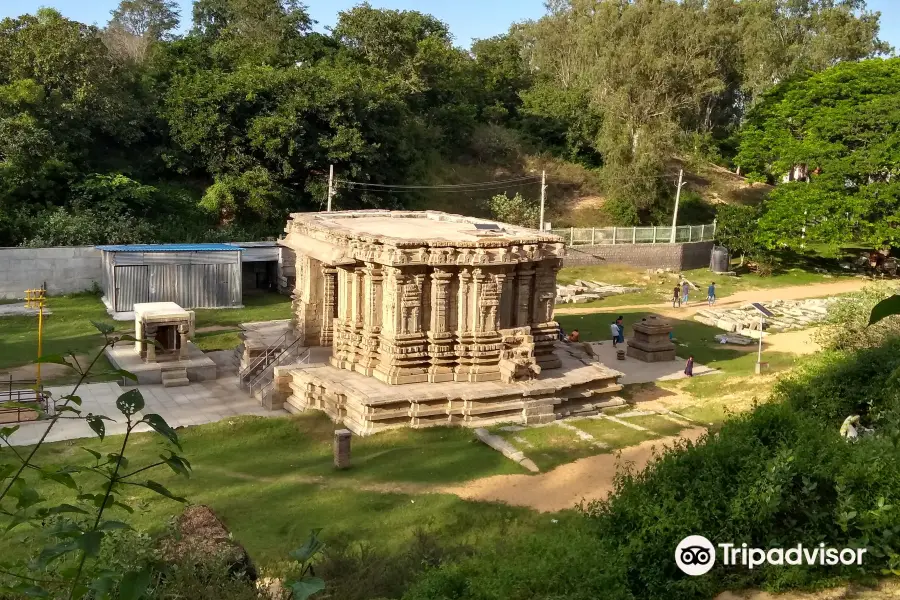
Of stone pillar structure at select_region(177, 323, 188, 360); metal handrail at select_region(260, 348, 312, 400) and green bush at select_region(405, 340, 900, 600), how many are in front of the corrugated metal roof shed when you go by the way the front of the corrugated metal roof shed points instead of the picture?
3

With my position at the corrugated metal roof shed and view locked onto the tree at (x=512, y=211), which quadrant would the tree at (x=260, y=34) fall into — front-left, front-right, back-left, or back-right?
front-left

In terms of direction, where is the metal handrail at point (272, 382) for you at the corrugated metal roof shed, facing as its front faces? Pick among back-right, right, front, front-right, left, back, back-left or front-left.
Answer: front

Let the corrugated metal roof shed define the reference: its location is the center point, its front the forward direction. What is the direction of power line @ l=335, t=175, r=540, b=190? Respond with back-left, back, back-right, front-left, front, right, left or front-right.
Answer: back-left

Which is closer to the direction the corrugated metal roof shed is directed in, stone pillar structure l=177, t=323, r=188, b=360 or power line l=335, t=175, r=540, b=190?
the stone pillar structure

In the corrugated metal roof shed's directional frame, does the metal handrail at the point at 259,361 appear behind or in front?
in front

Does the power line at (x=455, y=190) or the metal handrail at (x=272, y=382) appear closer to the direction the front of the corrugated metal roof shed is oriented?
the metal handrail

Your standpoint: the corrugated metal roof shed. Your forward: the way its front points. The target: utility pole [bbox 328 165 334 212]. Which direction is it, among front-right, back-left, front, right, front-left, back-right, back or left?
back-left

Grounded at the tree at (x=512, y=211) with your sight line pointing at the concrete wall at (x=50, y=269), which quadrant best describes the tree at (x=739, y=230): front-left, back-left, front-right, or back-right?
back-left

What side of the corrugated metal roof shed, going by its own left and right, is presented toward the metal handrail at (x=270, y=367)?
front

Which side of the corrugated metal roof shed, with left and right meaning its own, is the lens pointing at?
front

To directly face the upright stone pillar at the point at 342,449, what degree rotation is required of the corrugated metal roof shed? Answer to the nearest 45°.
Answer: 0° — it already faces it

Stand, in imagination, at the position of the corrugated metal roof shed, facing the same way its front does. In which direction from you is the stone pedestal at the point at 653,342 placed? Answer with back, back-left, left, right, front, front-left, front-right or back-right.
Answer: front-left

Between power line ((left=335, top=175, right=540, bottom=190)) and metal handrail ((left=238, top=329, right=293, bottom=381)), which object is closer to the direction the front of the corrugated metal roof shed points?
the metal handrail

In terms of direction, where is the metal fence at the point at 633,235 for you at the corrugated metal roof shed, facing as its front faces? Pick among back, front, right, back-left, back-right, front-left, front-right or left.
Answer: left

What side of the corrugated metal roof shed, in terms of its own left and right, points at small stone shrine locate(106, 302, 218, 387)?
front

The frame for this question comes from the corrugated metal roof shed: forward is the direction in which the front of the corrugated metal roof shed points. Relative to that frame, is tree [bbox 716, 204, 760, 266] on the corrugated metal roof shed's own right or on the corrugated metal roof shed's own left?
on the corrugated metal roof shed's own left

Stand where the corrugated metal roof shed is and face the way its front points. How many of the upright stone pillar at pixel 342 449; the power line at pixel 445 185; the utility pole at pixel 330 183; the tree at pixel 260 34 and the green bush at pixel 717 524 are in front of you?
2

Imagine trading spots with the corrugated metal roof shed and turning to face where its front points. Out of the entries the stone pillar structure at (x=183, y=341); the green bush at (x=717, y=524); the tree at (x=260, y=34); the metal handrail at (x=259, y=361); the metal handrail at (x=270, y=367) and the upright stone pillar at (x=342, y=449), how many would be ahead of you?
5

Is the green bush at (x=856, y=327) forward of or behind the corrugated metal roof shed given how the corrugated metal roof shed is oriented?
forward

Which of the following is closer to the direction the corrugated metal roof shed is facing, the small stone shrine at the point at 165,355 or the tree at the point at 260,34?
the small stone shrine

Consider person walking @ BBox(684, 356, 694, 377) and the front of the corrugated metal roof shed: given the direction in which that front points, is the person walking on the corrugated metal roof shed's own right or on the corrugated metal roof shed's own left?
on the corrugated metal roof shed's own left
